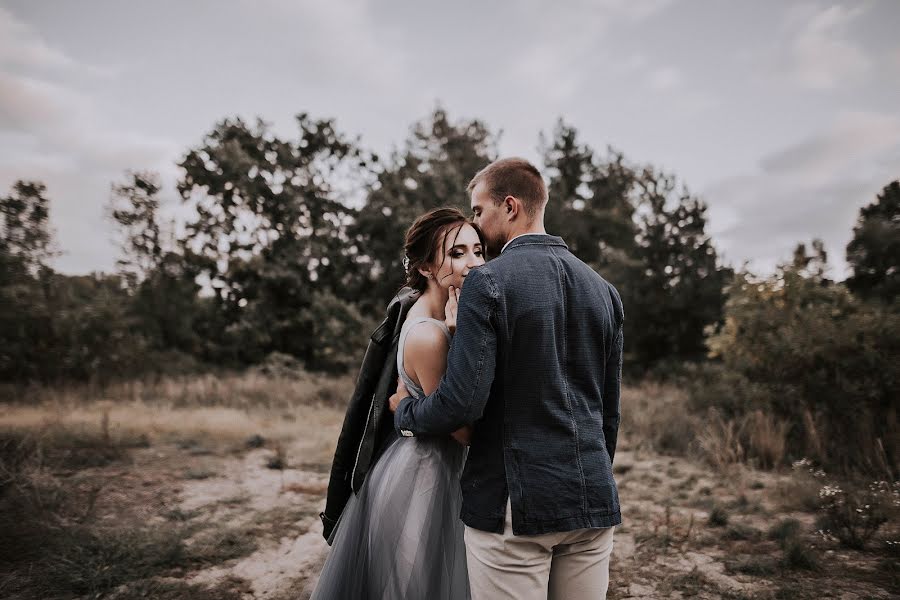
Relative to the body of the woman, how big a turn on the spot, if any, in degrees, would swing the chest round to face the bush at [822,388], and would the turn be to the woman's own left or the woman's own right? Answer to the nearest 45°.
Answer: approximately 45° to the woman's own left

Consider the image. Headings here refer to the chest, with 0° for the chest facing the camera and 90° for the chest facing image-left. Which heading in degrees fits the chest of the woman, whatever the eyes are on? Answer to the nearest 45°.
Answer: approximately 270°

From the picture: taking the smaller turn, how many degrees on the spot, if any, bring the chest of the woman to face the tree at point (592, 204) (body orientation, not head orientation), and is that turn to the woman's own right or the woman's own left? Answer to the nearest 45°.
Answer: approximately 90° to the woman's own left

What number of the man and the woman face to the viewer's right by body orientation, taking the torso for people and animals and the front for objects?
1

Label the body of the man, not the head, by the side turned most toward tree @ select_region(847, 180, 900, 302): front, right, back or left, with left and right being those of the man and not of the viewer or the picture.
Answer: right

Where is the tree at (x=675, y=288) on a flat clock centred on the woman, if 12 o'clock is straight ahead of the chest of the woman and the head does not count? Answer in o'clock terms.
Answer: The tree is roughly at 10 o'clock from the woman.

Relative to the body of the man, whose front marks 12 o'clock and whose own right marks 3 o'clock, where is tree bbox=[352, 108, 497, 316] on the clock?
The tree is roughly at 1 o'clock from the man.

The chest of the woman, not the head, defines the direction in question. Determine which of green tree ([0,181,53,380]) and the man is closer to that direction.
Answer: the man

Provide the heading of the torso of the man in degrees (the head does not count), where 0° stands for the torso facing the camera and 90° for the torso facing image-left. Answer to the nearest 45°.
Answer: approximately 135°

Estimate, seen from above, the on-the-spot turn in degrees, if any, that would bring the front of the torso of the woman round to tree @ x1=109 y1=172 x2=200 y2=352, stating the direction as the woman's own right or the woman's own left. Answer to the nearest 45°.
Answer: approximately 135° to the woman's own left

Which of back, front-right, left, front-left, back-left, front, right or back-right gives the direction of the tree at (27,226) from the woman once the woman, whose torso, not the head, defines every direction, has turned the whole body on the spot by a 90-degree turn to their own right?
back-right

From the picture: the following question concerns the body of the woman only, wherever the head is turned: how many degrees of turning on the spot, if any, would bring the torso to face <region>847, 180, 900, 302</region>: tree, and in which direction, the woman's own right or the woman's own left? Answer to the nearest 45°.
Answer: approximately 45° to the woman's own left
